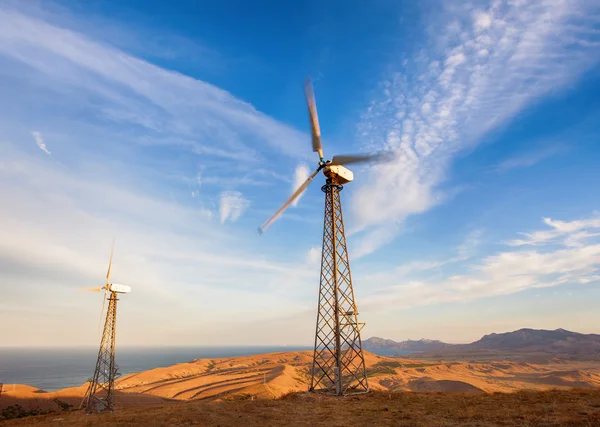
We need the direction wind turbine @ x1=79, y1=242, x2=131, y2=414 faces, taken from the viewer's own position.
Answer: facing the viewer and to the left of the viewer
